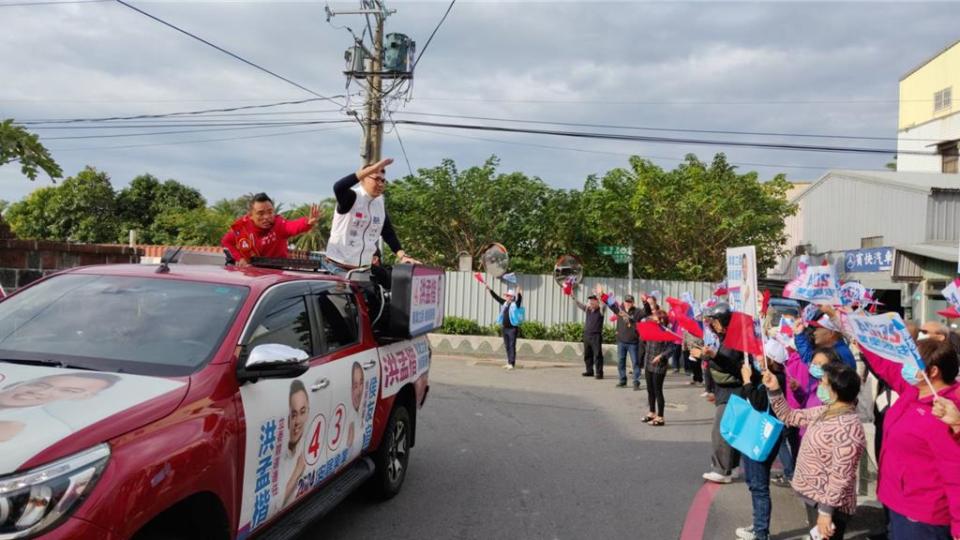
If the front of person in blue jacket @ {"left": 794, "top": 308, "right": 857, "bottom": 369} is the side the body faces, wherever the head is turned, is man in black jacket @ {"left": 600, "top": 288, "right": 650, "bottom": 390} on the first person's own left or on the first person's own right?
on the first person's own right

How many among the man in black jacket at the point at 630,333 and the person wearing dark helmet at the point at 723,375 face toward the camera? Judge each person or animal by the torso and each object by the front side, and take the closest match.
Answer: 1

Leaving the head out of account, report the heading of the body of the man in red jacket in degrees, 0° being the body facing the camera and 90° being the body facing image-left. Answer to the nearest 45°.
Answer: approximately 315°

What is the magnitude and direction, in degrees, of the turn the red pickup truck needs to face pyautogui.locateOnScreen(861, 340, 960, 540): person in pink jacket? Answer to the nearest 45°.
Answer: approximately 135° to its left

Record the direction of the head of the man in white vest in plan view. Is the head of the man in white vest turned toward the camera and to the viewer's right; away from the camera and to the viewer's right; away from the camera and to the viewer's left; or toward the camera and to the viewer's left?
toward the camera and to the viewer's right

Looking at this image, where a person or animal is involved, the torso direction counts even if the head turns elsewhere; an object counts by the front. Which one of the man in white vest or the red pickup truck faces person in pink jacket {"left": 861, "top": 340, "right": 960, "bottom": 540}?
the man in white vest

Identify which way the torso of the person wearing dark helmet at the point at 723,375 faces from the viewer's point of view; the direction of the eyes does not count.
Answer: to the viewer's left

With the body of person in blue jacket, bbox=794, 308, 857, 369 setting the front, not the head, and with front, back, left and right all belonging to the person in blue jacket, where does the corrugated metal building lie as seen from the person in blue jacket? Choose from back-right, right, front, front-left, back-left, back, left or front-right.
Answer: back-right

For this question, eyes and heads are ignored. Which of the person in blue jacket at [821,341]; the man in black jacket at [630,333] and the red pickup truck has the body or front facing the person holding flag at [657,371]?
the man in black jacket
